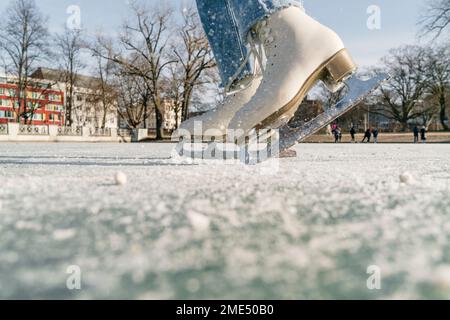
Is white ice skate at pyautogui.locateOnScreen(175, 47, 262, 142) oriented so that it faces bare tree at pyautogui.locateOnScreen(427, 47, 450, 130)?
no

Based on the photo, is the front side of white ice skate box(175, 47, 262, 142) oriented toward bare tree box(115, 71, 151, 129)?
no

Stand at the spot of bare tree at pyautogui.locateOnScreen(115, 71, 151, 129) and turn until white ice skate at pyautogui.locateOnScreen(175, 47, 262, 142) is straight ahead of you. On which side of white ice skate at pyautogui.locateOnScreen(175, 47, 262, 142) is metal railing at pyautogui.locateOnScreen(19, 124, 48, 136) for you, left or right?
right

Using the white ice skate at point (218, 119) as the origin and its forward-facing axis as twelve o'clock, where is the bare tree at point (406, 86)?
The bare tree is roughly at 4 o'clock from the white ice skate.

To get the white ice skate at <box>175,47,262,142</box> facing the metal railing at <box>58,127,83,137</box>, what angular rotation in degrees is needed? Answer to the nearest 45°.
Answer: approximately 90° to its right

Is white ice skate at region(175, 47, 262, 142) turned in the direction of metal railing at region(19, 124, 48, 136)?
no

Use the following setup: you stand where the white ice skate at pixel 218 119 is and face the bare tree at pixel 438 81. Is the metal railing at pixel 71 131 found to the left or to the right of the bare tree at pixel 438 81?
left

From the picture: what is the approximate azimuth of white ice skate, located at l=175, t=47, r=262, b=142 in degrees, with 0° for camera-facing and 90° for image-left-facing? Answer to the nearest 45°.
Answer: approximately 90°
